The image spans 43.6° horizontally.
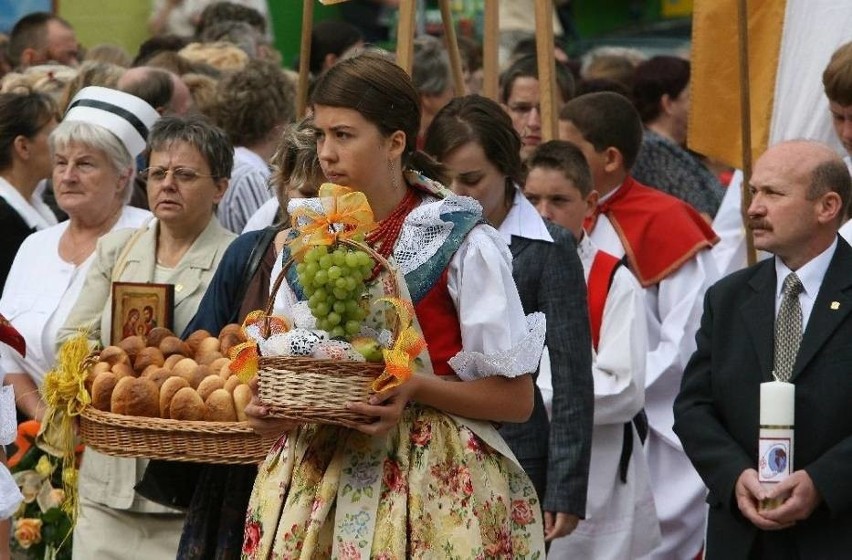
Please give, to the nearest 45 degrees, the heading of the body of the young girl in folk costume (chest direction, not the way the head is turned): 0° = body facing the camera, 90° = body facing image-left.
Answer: approximately 45°

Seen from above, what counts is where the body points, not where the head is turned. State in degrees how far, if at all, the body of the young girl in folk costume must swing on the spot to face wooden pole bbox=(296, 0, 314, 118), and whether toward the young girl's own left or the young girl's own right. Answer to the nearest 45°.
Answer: approximately 135° to the young girl's own right

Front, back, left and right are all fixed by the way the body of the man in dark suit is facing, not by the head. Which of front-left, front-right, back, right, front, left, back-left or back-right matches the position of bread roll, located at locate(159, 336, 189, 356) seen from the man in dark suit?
front-right

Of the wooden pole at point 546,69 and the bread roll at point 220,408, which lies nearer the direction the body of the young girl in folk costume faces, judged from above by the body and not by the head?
the bread roll

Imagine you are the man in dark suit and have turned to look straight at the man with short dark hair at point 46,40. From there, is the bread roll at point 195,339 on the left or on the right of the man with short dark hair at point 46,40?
left
